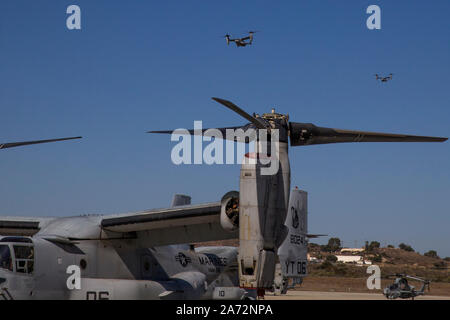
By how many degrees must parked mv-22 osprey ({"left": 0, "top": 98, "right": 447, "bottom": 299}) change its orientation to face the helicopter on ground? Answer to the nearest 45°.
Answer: approximately 180°

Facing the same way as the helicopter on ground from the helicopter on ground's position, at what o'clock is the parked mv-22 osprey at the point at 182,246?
The parked mv-22 osprey is roughly at 11 o'clock from the helicopter on ground.

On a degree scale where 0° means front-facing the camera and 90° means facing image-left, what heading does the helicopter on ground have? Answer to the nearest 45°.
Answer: approximately 45°
